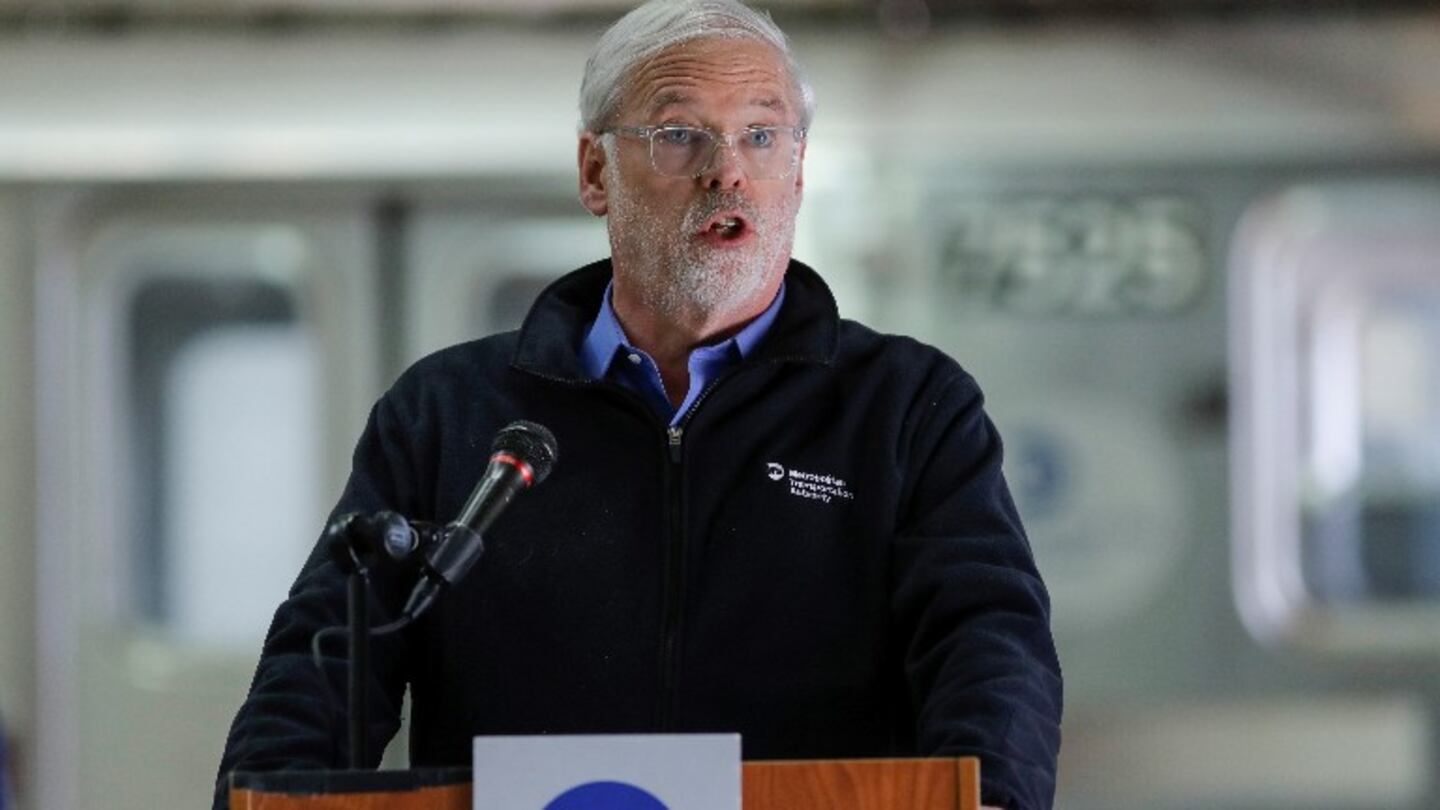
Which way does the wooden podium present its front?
toward the camera

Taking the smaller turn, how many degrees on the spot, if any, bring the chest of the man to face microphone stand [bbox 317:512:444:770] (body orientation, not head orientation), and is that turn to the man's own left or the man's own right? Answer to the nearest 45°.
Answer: approximately 45° to the man's own right

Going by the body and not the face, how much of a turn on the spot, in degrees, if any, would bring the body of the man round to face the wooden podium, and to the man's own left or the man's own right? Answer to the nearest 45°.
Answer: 0° — they already face it

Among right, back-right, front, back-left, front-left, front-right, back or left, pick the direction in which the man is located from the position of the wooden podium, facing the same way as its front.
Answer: back

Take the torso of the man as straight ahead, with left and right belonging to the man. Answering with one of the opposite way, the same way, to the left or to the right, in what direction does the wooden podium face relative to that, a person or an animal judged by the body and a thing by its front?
the same way

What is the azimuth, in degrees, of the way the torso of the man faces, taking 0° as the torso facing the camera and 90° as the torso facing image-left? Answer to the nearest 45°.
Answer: approximately 0°
